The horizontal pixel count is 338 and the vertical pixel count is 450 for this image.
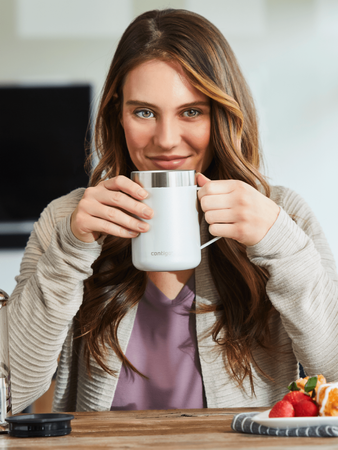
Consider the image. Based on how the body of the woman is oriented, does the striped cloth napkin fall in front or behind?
in front

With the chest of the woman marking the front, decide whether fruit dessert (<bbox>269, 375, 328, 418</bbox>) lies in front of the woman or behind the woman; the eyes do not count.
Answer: in front

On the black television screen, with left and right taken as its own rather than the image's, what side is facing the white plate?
front

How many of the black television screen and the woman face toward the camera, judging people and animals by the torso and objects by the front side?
2

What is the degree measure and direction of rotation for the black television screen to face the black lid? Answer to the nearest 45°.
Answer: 0° — it already faces it

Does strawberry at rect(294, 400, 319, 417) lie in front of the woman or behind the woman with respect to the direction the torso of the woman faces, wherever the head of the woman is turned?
in front

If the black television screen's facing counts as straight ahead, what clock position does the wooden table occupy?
The wooden table is roughly at 12 o'clock from the black television screen.

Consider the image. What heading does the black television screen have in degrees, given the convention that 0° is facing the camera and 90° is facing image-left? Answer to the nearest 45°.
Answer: approximately 0°

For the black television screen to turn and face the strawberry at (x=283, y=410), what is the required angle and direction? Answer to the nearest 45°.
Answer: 0° — it already faces it

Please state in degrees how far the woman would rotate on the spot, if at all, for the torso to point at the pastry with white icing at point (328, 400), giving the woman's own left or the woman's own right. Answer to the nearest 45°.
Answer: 0° — they already face it
